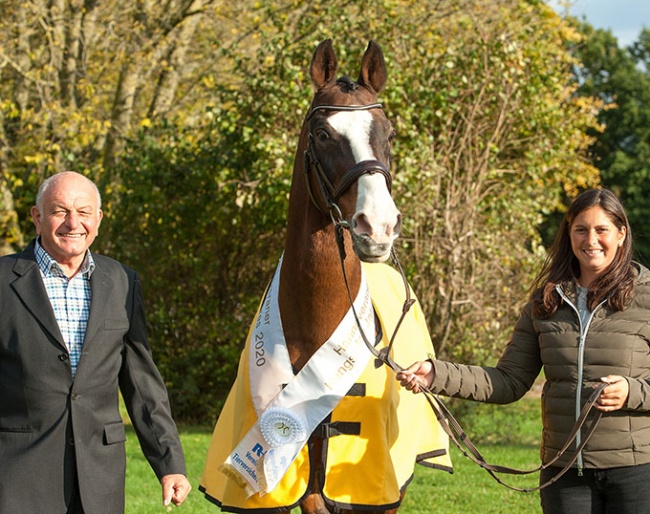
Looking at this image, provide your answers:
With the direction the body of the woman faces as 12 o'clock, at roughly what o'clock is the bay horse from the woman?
The bay horse is roughly at 3 o'clock from the woman.

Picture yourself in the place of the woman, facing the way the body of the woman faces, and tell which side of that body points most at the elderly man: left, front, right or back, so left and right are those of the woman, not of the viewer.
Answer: right

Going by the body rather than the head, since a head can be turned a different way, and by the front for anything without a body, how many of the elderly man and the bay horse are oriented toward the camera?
2

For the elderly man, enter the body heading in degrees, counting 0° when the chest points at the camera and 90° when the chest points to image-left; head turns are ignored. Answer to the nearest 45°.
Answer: approximately 0°

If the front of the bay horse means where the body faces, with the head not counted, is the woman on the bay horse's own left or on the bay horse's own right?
on the bay horse's own left

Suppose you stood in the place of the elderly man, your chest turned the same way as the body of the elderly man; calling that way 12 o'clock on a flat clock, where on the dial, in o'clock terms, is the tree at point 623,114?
The tree is roughly at 7 o'clock from the elderly man.

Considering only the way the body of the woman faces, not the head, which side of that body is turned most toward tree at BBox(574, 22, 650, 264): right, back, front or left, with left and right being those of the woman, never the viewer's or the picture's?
back

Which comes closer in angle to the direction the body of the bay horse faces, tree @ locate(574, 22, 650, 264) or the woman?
the woman
